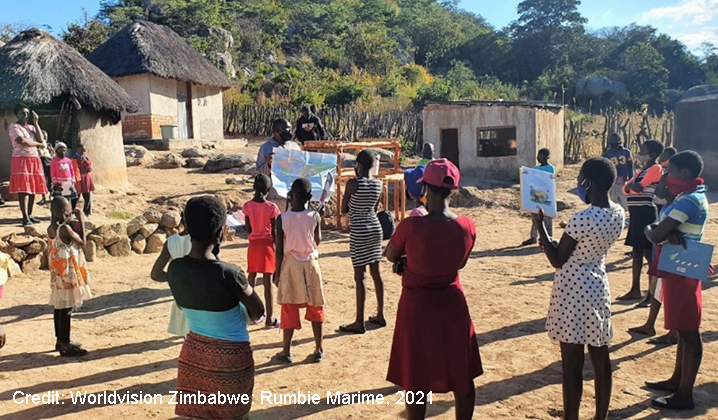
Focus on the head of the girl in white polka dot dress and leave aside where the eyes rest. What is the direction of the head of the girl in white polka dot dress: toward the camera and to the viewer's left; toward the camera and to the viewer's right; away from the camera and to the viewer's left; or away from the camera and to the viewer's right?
away from the camera and to the viewer's left

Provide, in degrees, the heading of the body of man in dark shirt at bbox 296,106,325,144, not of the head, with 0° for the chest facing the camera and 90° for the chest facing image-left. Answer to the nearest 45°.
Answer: approximately 0°

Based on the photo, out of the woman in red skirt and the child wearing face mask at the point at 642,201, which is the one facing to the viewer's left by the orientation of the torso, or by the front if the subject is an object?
the child wearing face mask

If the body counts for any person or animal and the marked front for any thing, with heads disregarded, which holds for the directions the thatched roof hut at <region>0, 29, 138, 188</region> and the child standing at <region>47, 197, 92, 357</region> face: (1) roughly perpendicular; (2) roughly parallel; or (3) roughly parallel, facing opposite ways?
roughly perpendicular

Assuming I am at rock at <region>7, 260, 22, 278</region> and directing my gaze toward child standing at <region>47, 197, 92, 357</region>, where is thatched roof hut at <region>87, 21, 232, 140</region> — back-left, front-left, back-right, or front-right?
back-left

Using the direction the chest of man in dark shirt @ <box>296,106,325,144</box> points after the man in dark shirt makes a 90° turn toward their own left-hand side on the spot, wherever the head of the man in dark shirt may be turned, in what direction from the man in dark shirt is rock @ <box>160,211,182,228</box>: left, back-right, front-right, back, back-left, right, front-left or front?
back-right

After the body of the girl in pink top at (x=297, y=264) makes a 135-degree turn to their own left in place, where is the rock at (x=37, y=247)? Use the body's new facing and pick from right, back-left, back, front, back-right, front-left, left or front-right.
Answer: right

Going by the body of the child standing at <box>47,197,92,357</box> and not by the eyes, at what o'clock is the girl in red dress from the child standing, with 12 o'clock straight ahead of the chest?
The girl in red dress is roughly at 2 o'clock from the child standing.

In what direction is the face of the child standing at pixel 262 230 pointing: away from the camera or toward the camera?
away from the camera

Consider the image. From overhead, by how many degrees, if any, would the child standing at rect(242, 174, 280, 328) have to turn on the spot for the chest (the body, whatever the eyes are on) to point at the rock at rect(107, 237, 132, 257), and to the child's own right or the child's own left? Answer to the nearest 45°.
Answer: approximately 45° to the child's own left
